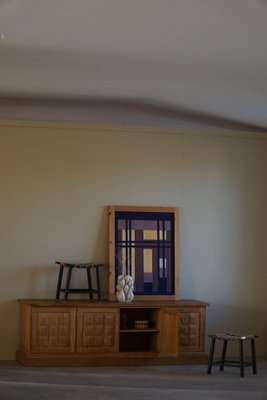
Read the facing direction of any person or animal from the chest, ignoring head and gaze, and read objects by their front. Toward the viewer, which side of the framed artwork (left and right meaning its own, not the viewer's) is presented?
front

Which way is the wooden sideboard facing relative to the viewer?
toward the camera
